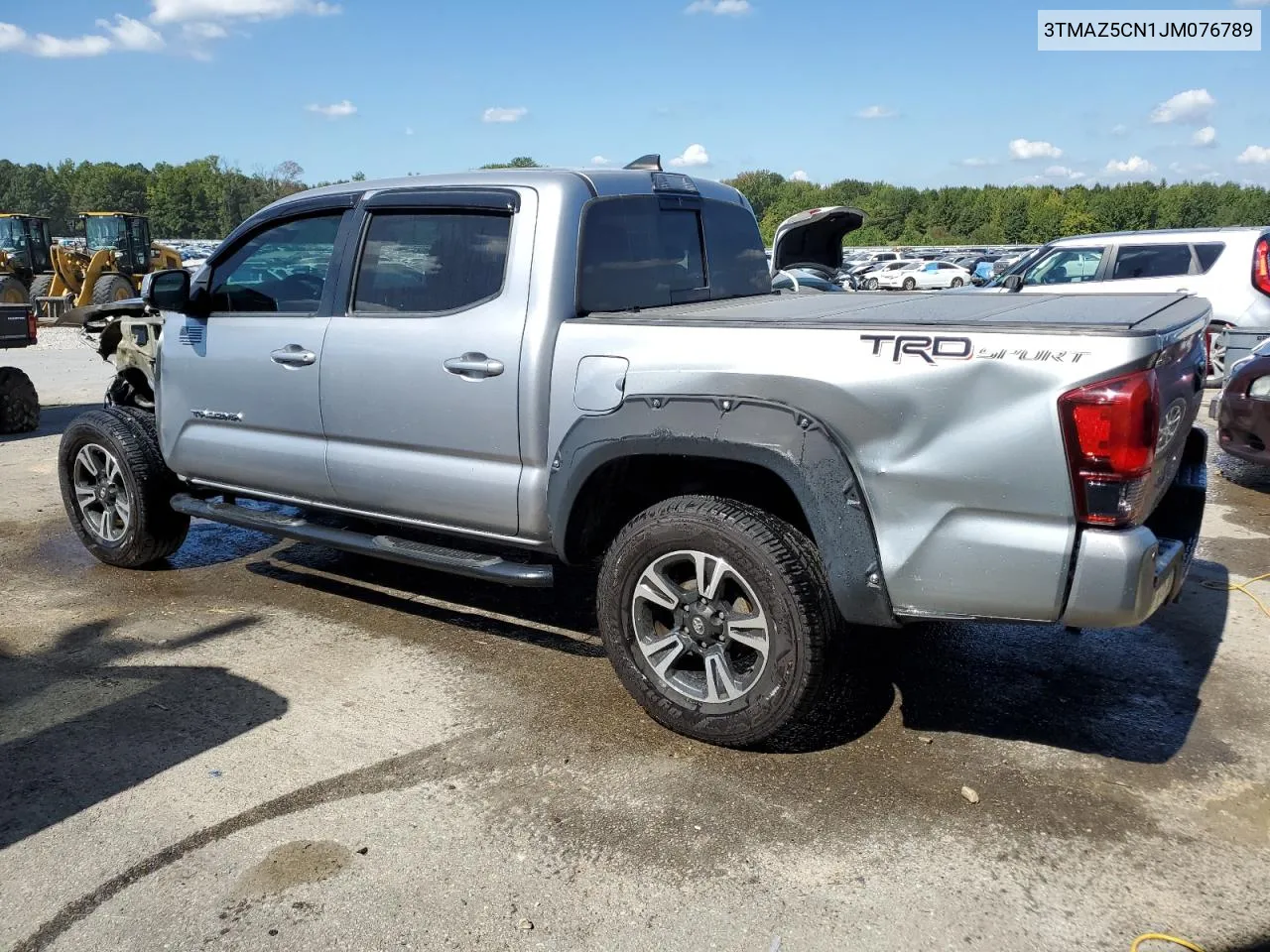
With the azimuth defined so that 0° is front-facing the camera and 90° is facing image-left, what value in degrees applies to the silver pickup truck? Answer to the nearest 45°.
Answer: approximately 135°

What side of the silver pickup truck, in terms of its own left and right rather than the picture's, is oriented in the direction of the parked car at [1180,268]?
right

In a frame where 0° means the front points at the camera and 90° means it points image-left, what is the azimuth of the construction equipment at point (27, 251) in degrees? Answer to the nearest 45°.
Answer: approximately 45°

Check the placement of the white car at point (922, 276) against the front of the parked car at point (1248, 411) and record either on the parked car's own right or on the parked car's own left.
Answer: on the parked car's own right

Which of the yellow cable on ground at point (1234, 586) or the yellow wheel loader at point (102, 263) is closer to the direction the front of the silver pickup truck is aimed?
the yellow wheel loader

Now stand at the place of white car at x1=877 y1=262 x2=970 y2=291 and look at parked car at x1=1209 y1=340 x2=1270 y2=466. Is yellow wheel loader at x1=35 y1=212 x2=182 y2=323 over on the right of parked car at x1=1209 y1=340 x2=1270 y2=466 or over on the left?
right
